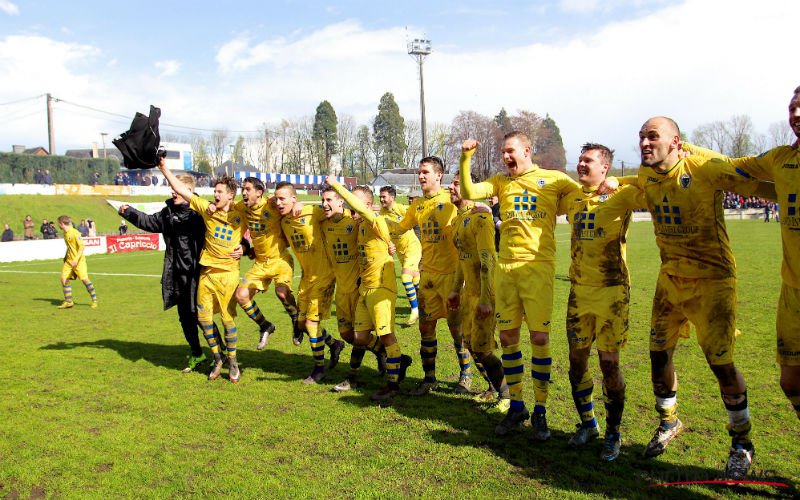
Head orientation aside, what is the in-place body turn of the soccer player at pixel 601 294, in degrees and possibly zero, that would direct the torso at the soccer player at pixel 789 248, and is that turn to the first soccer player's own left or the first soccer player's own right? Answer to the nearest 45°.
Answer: approximately 90° to the first soccer player's own left

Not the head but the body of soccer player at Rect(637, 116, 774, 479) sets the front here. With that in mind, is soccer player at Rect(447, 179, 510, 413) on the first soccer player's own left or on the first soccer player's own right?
on the first soccer player's own right

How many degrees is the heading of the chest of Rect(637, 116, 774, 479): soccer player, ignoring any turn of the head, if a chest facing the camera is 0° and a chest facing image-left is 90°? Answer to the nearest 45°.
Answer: approximately 45°

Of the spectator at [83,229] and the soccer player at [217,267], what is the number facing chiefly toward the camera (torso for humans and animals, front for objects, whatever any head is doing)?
2

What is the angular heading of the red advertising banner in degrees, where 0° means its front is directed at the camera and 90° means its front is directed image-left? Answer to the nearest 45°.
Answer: approximately 0°

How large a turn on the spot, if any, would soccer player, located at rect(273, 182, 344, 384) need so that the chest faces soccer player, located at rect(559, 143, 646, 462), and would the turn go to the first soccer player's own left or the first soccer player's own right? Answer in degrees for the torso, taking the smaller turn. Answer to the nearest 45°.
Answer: approximately 90° to the first soccer player's own left

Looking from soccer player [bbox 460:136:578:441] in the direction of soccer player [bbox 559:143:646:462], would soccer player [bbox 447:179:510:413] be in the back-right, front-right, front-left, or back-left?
back-left

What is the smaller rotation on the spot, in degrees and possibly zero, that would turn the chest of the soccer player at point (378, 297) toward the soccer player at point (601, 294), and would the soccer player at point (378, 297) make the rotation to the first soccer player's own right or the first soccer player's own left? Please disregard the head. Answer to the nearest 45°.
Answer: approximately 90° to the first soccer player's own left

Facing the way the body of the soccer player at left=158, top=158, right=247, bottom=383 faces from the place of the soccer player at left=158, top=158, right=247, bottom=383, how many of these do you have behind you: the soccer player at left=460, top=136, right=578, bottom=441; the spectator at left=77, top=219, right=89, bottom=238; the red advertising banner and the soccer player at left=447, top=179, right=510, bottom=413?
2
